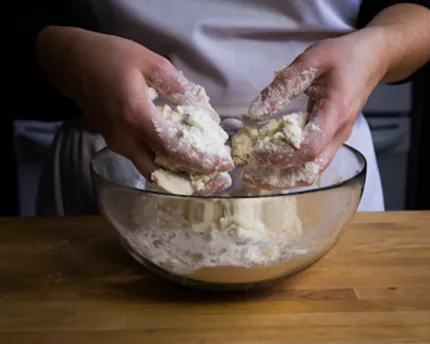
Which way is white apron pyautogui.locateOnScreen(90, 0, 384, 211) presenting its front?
toward the camera
